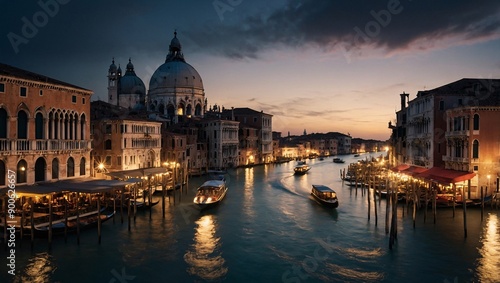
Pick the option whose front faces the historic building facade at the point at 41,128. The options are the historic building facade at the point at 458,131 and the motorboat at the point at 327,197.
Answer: the historic building facade at the point at 458,131

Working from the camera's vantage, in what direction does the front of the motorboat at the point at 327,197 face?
facing the viewer and to the right of the viewer

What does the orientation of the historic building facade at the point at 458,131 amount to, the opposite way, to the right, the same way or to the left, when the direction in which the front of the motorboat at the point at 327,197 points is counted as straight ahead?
to the right

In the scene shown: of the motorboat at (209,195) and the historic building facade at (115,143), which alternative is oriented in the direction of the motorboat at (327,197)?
the historic building facade

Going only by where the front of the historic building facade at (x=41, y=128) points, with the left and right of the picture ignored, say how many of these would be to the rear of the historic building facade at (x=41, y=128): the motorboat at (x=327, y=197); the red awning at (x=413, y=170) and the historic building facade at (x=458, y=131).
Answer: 0

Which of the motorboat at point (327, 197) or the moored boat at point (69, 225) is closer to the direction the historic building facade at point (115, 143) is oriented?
the motorboat

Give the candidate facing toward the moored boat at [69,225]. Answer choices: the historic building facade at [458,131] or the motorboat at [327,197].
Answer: the historic building facade

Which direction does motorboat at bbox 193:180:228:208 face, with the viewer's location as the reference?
facing the viewer and to the left of the viewer

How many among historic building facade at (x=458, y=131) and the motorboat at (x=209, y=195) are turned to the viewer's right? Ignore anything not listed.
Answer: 0

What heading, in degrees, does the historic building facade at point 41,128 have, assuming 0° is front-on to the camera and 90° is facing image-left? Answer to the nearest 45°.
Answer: approximately 315°

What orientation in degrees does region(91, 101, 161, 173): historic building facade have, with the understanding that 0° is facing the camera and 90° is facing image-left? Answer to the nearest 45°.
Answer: approximately 315°

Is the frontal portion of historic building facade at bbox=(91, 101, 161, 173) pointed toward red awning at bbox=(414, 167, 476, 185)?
yes
